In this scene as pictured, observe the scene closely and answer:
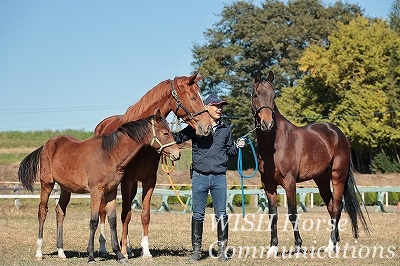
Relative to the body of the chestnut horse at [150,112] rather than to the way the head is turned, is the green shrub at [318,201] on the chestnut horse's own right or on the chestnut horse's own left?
on the chestnut horse's own left

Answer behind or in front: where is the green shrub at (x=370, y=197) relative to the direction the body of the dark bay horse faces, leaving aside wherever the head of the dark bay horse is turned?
behind

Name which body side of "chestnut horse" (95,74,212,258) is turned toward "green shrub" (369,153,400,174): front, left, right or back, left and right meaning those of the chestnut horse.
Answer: left

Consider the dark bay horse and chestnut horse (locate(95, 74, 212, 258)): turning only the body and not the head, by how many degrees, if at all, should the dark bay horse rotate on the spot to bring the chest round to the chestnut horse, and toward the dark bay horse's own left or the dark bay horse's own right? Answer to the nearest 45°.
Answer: approximately 45° to the dark bay horse's own right

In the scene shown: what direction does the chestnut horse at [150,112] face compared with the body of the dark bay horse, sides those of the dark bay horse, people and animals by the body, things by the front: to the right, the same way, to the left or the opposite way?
to the left

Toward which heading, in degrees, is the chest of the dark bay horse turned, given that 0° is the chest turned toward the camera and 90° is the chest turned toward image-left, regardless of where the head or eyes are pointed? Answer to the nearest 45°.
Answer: approximately 45°

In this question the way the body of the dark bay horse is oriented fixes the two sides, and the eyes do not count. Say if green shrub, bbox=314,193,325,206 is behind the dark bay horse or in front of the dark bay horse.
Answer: behind

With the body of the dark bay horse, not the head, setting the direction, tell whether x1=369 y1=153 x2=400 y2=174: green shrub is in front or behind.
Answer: behind

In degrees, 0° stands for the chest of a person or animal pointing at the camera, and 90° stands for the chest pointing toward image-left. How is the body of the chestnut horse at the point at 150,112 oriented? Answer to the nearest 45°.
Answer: approximately 315°

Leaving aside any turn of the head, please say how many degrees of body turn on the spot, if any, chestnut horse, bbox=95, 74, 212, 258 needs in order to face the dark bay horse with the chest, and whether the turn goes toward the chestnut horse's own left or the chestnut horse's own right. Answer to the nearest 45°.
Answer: approximately 45° to the chestnut horse's own left

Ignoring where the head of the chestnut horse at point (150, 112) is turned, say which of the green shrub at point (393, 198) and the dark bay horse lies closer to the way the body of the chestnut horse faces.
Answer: the dark bay horse

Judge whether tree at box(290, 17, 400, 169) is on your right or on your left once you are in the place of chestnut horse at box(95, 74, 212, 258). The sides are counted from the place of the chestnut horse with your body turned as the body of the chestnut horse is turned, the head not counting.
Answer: on your left

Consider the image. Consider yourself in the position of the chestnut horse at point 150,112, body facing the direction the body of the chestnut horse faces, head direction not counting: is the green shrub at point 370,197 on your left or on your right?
on your left
